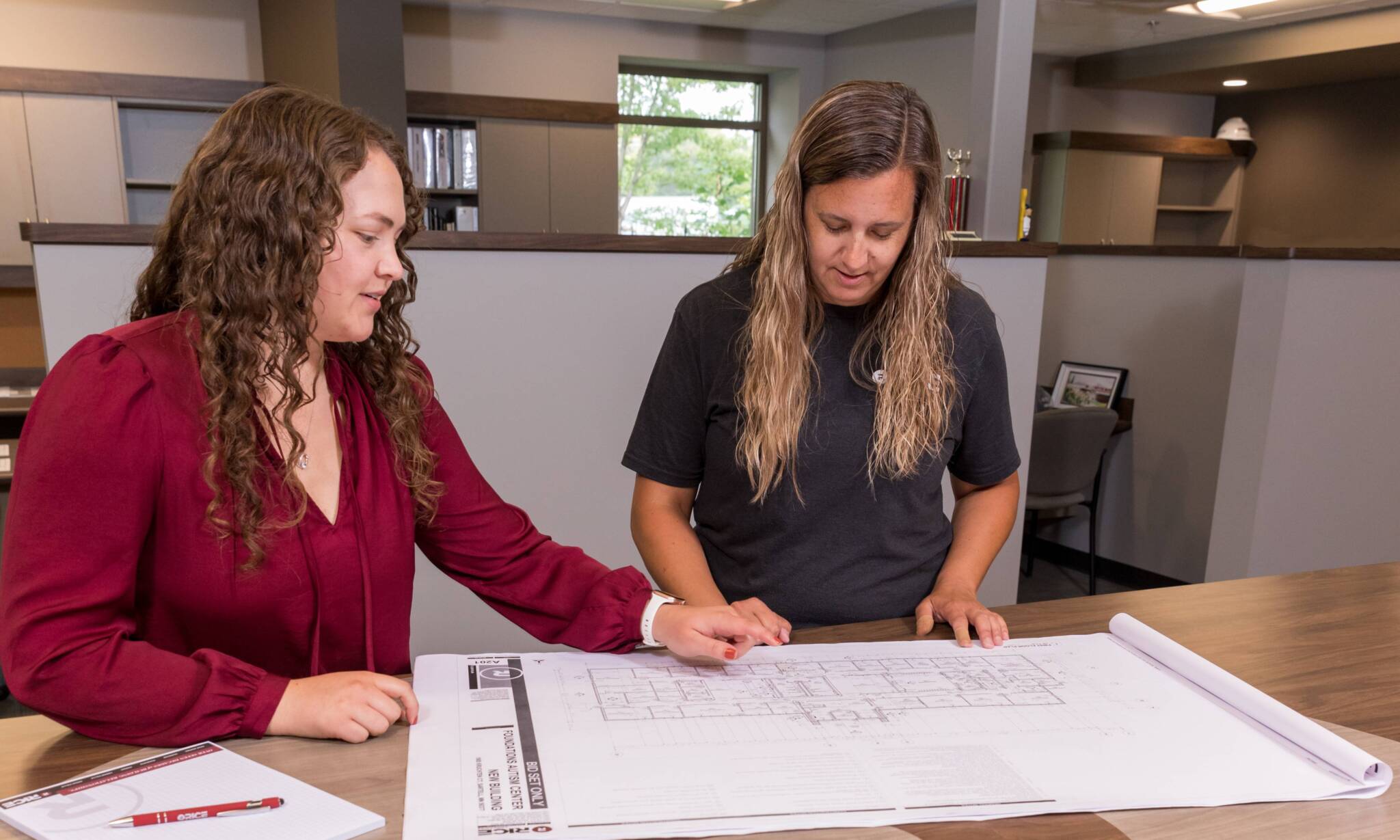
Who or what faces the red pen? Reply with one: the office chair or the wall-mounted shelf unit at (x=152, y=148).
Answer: the wall-mounted shelf unit

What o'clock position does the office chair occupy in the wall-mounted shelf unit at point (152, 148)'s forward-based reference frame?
The office chair is roughly at 11 o'clock from the wall-mounted shelf unit.

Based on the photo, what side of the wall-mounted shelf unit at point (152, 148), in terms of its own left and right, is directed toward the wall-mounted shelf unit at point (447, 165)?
left

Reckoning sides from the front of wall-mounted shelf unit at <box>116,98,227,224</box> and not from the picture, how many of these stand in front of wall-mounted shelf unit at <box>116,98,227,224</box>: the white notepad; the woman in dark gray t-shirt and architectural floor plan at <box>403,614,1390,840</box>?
3

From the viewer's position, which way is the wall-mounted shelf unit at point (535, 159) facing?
facing the viewer

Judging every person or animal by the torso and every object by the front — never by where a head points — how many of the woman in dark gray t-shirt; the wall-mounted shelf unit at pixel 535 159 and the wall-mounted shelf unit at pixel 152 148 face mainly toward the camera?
3

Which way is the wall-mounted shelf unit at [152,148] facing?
toward the camera

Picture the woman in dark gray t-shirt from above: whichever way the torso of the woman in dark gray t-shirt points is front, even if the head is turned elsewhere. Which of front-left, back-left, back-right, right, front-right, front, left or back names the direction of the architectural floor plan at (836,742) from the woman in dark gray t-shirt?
front

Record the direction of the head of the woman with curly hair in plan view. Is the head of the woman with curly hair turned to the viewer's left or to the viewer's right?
to the viewer's right

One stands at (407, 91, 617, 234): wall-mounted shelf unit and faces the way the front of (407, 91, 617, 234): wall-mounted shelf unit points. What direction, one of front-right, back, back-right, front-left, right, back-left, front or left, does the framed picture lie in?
front-left

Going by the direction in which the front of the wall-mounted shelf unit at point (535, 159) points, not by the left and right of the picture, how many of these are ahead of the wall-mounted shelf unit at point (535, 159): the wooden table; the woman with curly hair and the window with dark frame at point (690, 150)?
2
